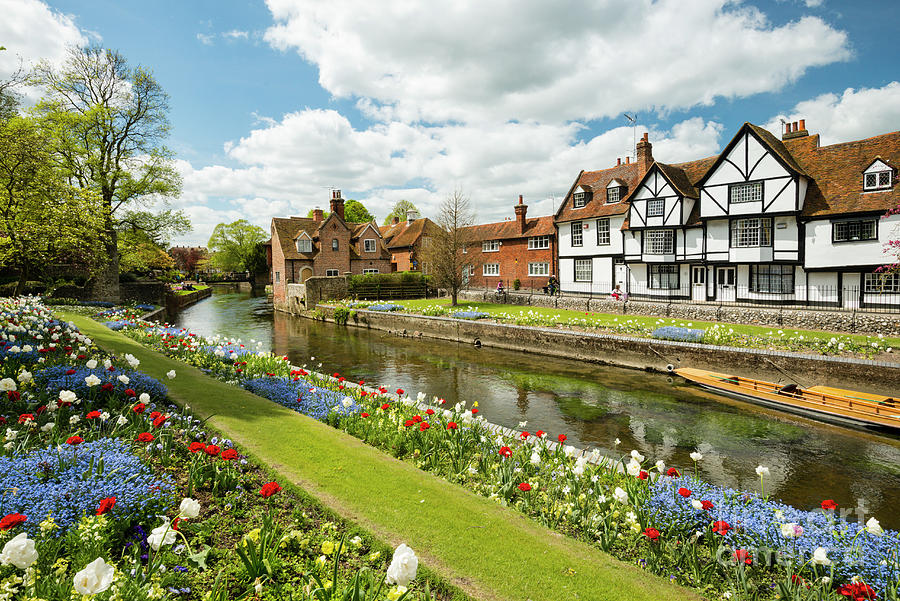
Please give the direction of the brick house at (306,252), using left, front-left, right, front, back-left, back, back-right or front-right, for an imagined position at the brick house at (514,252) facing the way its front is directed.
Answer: right

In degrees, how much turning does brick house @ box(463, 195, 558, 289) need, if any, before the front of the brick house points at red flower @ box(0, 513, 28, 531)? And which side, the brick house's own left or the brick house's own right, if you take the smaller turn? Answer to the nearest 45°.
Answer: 0° — it already faces it

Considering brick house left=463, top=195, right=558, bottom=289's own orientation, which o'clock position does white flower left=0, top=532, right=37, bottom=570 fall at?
The white flower is roughly at 12 o'clock from the brick house.

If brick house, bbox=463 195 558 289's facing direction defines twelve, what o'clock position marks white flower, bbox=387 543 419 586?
The white flower is roughly at 12 o'clock from the brick house.

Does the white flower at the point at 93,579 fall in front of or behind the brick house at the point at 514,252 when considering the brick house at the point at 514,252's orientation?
in front

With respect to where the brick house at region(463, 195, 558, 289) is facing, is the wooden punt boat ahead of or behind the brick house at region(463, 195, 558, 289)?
ahead

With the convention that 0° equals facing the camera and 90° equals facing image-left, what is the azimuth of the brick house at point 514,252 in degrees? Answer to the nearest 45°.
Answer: approximately 0°

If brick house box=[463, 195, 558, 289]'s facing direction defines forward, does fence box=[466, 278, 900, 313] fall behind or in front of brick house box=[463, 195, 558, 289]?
in front
